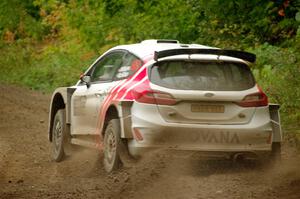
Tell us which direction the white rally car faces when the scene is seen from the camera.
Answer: facing away from the viewer and to the left of the viewer
